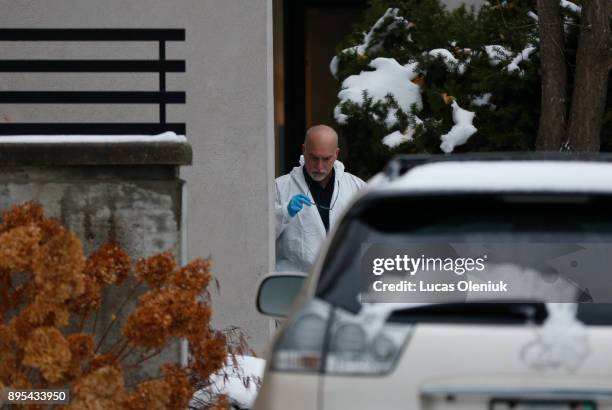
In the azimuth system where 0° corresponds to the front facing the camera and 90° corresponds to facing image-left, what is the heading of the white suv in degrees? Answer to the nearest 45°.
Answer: approximately 180°

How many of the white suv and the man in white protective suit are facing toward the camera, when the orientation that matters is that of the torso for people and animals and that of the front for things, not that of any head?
1

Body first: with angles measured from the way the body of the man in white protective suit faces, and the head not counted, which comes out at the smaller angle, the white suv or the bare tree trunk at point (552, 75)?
the white suv

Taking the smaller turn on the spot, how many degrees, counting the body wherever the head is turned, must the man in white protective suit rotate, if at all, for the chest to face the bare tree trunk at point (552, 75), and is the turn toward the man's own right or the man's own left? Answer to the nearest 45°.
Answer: approximately 135° to the man's own left

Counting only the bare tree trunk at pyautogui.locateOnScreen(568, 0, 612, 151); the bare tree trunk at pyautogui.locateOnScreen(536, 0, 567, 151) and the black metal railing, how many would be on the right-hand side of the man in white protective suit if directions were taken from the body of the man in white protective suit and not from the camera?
1

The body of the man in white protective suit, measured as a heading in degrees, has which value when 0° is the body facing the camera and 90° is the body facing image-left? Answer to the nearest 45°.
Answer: approximately 0°

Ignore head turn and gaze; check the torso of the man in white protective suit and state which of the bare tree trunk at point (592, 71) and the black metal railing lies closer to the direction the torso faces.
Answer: the black metal railing

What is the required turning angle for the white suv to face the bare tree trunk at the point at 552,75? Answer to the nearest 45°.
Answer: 0° — it already faces it

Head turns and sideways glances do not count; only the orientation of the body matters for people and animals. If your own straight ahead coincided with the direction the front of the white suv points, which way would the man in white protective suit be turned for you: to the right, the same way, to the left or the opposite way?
the opposite way

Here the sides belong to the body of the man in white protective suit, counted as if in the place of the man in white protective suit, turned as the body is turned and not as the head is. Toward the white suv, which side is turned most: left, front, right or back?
front

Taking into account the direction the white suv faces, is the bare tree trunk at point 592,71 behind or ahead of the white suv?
ahead

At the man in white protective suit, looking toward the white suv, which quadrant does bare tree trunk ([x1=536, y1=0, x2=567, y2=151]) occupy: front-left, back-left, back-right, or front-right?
back-left
